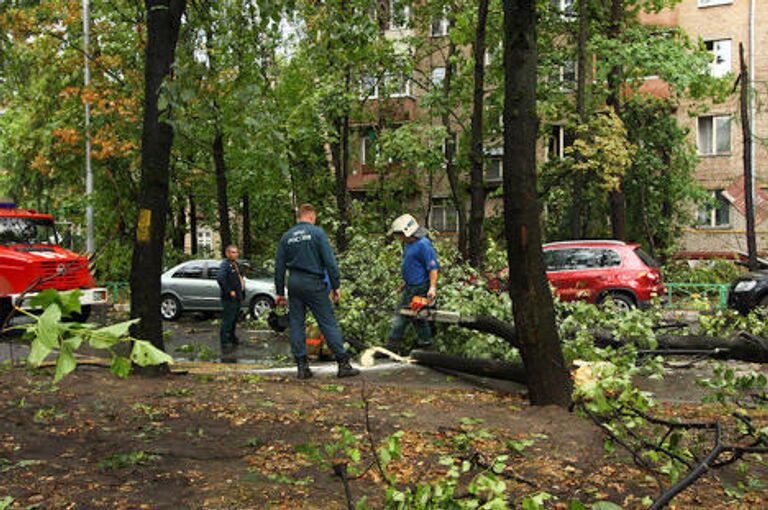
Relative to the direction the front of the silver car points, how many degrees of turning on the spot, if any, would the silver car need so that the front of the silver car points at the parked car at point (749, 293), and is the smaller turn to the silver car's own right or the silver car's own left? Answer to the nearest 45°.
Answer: approximately 45° to the silver car's own right

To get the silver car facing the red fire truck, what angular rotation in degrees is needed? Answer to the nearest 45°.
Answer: approximately 135° to its right

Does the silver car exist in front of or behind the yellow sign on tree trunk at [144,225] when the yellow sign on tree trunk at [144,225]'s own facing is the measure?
behind

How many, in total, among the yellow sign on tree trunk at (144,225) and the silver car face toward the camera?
1

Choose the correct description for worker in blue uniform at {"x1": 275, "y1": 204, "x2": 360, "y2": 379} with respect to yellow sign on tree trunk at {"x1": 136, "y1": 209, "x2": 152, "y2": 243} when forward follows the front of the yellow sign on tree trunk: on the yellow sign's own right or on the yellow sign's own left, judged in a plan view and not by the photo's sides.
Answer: on the yellow sign's own left

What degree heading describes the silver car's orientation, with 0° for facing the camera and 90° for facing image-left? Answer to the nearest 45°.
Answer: approximately 270°

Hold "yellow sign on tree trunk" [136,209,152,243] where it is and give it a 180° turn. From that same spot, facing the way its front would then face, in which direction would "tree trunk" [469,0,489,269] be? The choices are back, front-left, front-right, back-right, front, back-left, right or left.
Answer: front-right

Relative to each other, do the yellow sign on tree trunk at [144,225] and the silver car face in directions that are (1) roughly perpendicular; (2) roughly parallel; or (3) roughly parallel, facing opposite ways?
roughly perpendicular

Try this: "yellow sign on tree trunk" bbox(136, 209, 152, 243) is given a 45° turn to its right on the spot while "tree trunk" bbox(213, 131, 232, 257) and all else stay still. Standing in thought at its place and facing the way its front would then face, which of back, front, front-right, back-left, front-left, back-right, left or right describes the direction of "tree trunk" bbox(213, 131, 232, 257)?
back-right

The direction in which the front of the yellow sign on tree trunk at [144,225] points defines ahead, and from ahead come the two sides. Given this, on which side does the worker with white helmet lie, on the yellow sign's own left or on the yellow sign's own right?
on the yellow sign's own left

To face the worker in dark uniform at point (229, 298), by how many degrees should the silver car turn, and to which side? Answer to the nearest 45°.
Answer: approximately 90° to its right

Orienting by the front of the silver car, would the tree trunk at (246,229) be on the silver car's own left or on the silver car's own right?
on the silver car's own left

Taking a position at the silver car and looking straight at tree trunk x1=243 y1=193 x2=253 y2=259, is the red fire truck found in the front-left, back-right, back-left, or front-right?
back-left

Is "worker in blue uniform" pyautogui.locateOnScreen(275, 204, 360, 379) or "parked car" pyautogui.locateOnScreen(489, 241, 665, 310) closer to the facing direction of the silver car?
the parked car

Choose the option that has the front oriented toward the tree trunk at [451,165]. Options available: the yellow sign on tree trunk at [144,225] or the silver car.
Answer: the silver car
